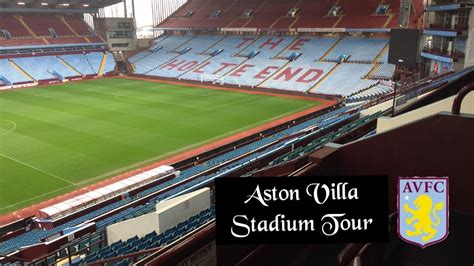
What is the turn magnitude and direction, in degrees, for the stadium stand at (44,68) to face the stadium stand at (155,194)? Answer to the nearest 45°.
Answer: approximately 45° to its right

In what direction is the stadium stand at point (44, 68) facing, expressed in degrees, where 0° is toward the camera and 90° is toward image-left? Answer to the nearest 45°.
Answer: approximately 315°

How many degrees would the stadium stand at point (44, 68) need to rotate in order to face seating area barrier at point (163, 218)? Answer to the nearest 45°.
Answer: approximately 45° to its right
